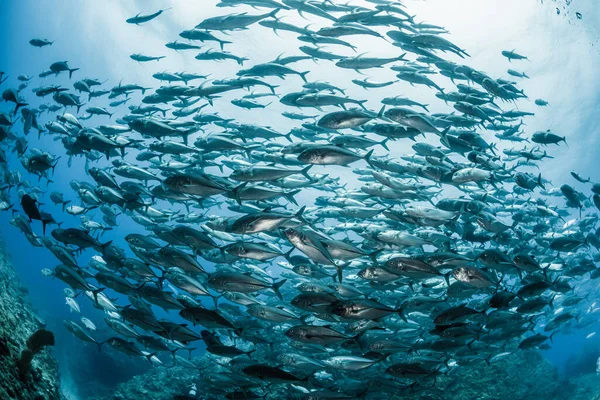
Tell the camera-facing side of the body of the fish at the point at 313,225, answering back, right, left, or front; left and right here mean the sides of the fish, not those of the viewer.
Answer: left
